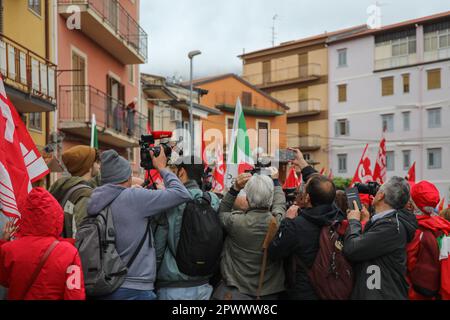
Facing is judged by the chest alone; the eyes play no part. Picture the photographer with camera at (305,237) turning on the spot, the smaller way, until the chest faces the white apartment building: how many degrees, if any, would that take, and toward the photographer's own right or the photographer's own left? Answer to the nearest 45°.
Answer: approximately 45° to the photographer's own right

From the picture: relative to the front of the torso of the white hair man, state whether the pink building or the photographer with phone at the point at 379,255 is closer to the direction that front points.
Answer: the pink building

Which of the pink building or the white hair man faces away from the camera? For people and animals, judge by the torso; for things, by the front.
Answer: the white hair man

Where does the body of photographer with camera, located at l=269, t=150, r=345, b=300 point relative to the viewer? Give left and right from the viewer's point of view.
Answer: facing away from the viewer and to the left of the viewer

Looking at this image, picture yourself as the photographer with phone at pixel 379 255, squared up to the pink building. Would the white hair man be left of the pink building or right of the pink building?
left

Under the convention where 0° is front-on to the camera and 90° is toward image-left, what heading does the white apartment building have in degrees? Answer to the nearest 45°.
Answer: approximately 45°

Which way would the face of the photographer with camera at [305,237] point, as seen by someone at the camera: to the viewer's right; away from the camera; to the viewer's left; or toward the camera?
away from the camera

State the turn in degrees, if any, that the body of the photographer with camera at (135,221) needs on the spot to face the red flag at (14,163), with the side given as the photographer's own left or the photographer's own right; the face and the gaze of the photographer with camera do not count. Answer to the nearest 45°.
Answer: approximately 90° to the photographer's own left

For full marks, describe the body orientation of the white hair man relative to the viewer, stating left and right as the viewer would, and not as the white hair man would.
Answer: facing away from the viewer

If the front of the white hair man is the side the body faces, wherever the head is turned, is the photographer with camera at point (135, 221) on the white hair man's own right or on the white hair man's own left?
on the white hair man's own left

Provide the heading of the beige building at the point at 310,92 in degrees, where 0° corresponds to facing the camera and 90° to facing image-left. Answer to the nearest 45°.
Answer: approximately 45°

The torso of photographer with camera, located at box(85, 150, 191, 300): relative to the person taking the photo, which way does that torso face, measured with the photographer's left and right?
facing away from the viewer and to the right of the viewer
